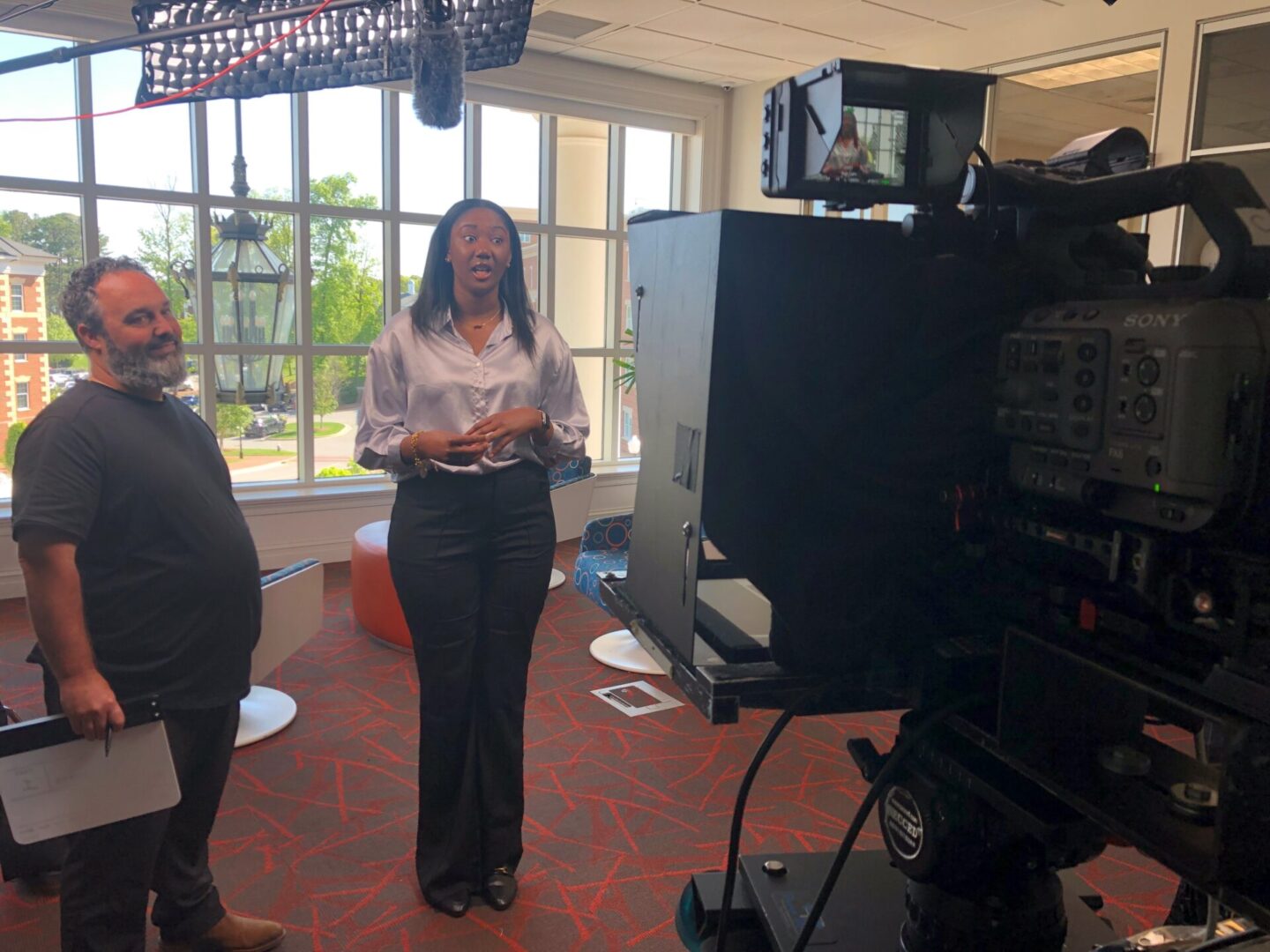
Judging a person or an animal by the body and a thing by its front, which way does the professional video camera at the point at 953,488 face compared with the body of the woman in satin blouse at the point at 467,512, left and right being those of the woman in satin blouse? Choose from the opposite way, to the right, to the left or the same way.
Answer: the opposite way

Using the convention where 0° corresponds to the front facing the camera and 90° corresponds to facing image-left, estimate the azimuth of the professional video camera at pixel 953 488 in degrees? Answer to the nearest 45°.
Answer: approximately 135°

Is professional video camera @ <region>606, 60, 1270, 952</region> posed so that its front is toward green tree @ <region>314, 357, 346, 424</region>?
yes

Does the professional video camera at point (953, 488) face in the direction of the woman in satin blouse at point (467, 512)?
yes

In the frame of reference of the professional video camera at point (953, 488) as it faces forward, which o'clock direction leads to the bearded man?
The bearded man is roughly at 11 o'clock from the professional video camera.
